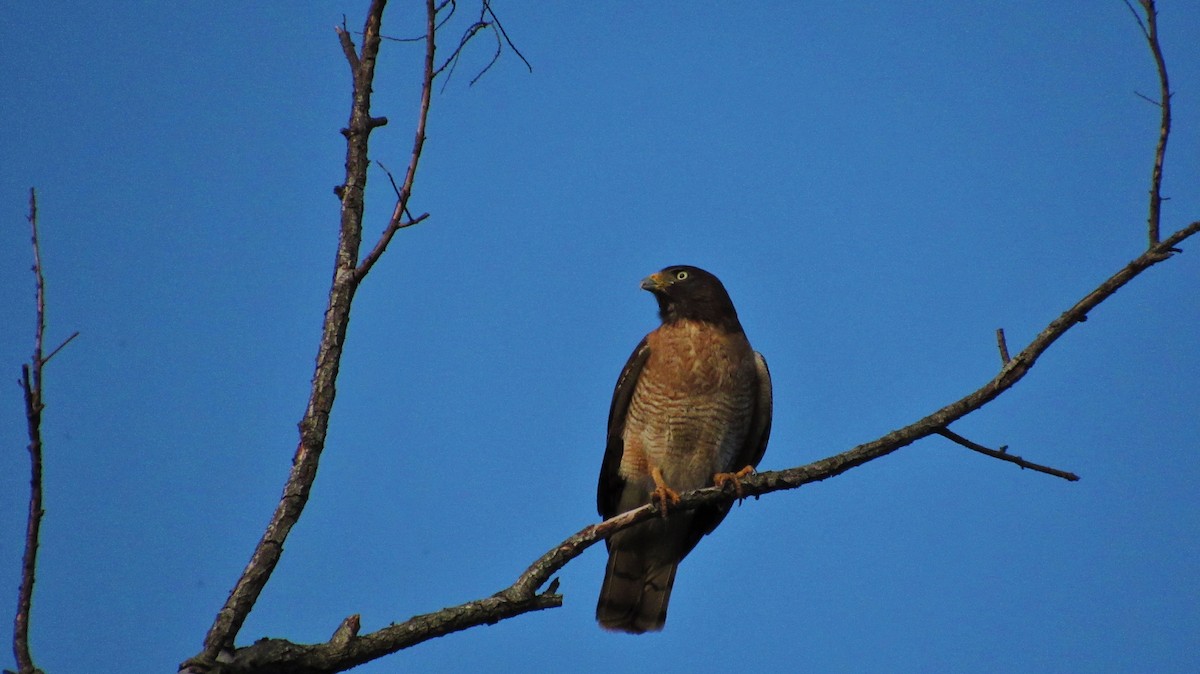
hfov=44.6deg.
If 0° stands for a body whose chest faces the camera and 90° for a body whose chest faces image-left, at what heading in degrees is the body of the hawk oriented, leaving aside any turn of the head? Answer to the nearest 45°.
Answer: approximately 0°
